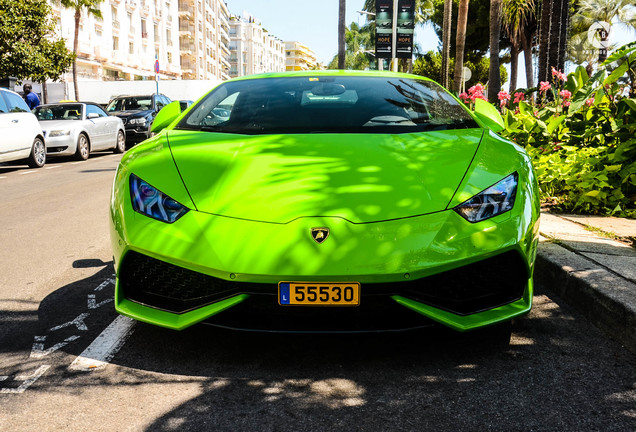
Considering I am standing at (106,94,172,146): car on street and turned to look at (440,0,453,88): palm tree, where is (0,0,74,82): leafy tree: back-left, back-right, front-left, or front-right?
back-left

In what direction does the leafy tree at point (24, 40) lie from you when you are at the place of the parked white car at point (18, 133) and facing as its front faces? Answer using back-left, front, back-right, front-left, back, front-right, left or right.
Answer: back-right

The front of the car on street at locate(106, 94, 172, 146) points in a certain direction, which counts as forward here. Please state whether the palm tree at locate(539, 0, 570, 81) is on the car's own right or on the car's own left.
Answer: on the car's own left

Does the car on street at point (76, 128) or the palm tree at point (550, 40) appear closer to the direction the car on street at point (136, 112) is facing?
the car on street

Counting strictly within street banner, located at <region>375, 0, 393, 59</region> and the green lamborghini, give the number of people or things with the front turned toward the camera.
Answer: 2

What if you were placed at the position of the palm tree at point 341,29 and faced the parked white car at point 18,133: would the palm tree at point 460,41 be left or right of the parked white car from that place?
left

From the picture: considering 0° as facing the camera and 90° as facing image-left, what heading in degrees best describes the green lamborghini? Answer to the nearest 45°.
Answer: approximately 0°

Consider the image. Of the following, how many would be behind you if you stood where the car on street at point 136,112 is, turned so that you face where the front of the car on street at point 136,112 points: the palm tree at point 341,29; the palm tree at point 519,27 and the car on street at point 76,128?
2

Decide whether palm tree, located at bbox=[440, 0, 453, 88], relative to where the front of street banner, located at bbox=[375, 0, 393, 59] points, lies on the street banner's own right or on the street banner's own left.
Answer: on the street banner's own left

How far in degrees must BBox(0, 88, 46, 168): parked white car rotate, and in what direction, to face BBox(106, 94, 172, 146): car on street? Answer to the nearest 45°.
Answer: approximately 180°

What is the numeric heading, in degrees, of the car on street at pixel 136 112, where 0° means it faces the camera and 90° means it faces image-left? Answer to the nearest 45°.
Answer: approximately 45°

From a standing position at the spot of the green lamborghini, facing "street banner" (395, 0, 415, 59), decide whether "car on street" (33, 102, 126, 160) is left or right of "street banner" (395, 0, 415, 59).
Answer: left
